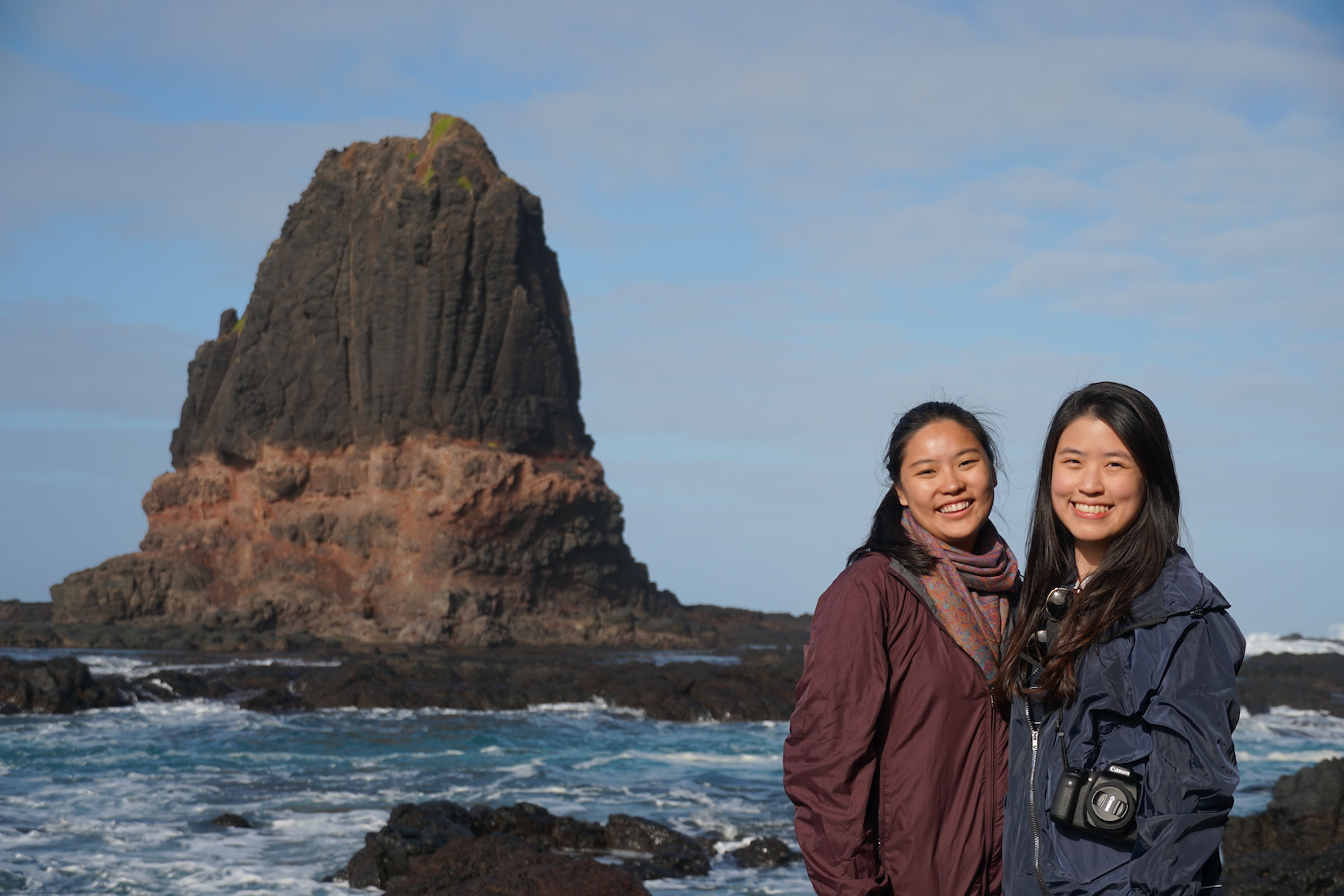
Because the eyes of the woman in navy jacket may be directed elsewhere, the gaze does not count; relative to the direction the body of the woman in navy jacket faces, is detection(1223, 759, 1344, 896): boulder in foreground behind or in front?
behind

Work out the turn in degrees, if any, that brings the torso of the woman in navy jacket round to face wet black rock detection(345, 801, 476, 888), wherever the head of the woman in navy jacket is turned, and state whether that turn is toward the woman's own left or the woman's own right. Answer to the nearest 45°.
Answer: approximately 90° to the woman's own right

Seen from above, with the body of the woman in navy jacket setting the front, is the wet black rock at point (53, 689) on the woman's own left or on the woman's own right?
on the woman's own right

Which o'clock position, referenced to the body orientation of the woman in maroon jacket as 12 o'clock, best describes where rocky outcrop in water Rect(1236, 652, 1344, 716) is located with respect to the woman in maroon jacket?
The rocky outcrop in water is roughly at 8 o'clock from the woman in maroon jacket.

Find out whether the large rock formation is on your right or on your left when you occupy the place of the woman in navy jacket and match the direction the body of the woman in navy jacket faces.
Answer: on your right

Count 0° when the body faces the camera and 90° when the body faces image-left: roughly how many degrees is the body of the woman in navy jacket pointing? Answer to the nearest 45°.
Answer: approximately 45°

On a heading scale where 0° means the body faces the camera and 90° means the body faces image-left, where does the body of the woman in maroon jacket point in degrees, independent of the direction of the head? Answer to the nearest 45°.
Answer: approximately 315°
